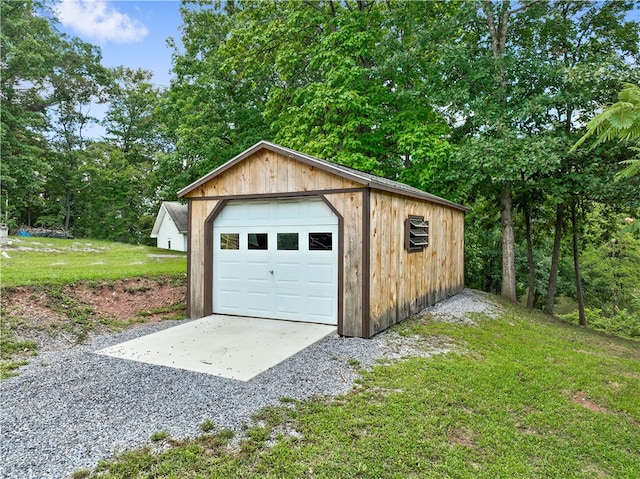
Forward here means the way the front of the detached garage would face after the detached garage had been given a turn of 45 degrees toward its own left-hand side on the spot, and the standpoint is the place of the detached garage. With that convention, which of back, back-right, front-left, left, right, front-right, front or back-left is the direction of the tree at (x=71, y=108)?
back-right

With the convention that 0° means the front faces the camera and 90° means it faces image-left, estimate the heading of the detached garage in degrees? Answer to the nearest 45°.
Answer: approximately 45°

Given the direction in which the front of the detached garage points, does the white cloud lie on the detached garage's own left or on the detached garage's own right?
on the detached garage's own right
